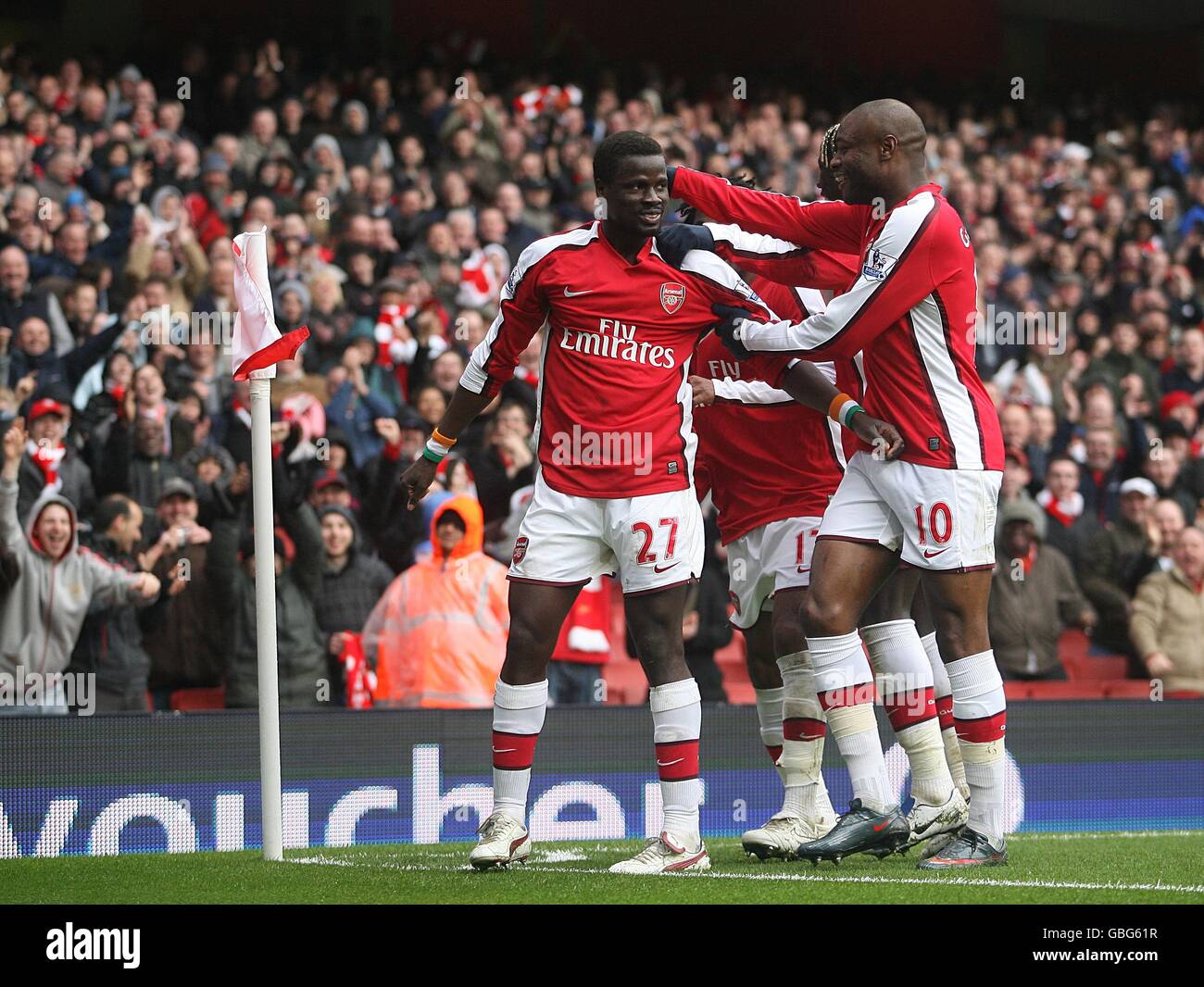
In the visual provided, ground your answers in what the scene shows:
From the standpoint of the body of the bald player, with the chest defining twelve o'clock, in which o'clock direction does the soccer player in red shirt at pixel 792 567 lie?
The soccer player in red shirt is roughly at 2 o'clock from the bald player.

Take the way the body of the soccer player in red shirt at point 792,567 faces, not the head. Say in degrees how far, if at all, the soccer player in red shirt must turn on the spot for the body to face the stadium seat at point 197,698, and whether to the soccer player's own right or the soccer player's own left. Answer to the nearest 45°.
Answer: approximately 90° to the soccer player's own right

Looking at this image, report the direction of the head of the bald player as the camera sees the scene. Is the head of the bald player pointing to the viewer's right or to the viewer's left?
to the viewer's left

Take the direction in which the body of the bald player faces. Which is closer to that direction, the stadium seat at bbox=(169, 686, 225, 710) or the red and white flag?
the red and white flag

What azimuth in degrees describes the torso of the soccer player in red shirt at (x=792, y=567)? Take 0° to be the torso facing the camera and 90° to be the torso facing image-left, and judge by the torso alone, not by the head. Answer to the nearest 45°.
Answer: approximately 45°

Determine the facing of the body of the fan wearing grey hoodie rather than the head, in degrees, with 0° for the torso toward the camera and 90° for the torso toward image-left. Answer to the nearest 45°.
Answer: approximately 0°

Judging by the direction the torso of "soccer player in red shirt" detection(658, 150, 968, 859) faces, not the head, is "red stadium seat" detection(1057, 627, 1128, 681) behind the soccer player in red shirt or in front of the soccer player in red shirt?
behind

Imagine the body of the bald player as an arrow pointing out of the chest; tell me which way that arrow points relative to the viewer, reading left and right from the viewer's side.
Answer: facing to the left of the viewer

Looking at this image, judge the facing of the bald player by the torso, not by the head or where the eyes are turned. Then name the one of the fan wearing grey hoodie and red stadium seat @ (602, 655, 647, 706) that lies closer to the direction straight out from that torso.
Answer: the fan wearing grey hoodie

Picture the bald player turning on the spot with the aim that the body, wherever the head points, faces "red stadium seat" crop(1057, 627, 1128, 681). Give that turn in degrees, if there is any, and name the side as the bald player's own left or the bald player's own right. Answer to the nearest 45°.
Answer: approximately 90° to the bald player's own right

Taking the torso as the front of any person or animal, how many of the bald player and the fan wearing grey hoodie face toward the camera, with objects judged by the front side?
1
